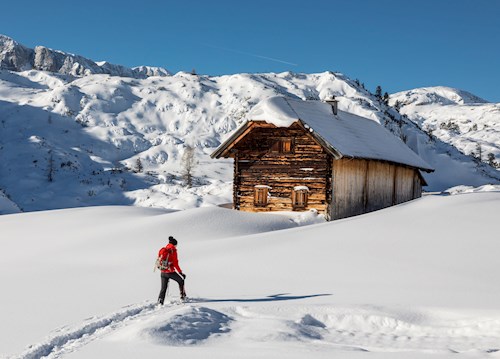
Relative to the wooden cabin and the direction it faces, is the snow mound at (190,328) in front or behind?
in front

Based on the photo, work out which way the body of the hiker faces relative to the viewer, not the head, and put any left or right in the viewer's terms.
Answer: facing away from the viewer and to the right of the viewer

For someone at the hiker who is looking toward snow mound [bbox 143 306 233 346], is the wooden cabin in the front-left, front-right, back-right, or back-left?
back-left

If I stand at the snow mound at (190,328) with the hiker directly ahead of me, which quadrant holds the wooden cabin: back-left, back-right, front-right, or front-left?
front-right

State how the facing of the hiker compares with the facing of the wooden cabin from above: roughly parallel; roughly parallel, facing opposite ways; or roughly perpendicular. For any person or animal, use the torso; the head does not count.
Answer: roughly parallel, facing opposite ways

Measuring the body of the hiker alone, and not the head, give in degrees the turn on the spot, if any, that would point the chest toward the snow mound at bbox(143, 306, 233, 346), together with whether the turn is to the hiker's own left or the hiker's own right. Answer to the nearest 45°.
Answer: approximately 135° to the hiker's own right

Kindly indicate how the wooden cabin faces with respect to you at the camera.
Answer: facing the viewer and to the left of the viewer

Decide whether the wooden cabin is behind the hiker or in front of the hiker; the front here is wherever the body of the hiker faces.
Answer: in front
